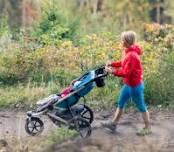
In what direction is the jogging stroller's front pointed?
to the viewer's left

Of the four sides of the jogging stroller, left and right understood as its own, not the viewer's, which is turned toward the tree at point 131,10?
right
